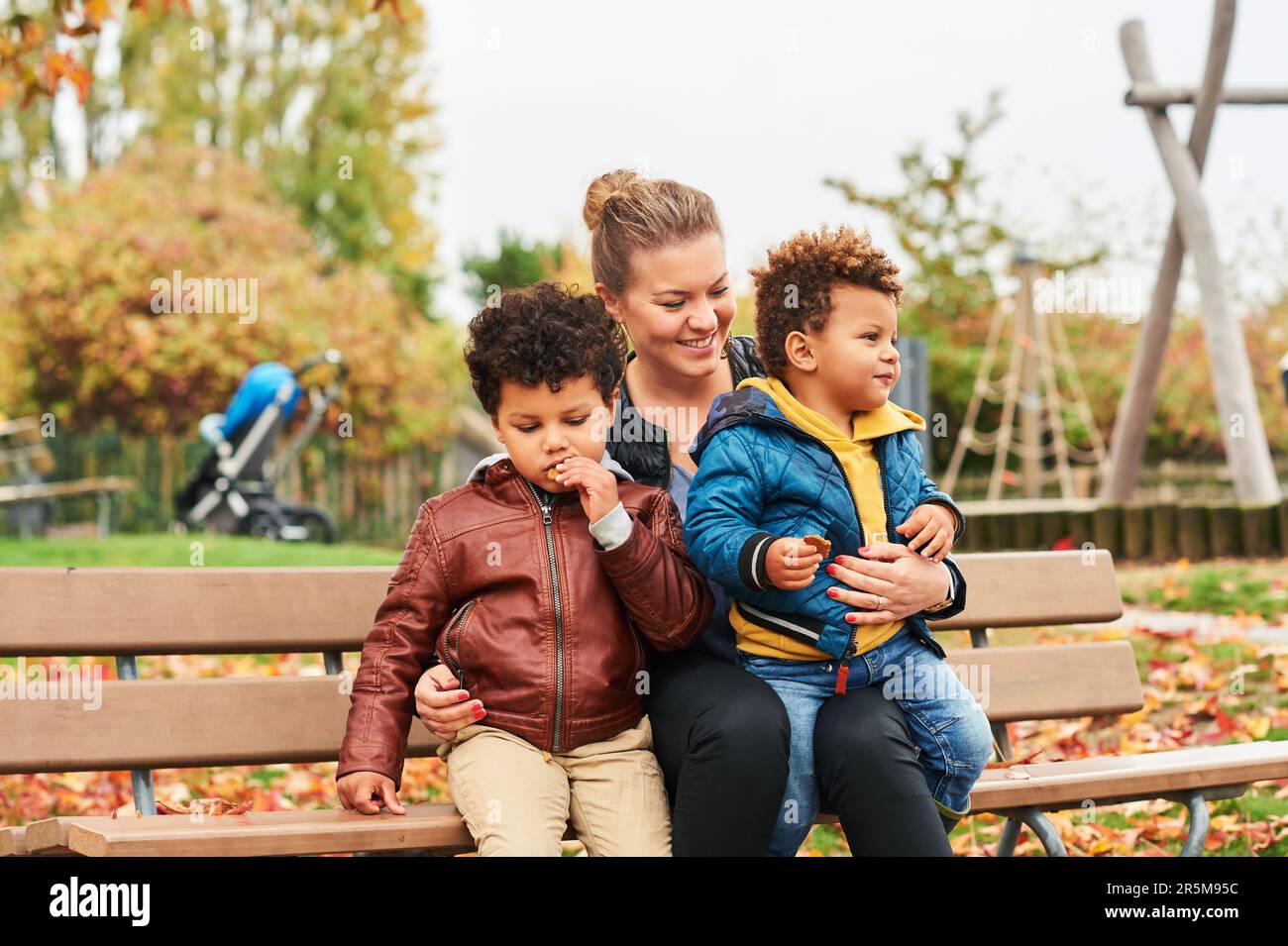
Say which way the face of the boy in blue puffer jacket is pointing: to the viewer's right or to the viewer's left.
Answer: to the viewer's right

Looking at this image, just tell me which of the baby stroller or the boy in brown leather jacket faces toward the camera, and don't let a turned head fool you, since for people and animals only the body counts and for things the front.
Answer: the boy in brown leather jacket

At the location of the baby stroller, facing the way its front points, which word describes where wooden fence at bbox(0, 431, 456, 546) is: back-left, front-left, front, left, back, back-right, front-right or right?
right

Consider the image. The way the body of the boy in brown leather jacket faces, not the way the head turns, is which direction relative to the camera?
toward the camera

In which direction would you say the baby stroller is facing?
to the viewer's left

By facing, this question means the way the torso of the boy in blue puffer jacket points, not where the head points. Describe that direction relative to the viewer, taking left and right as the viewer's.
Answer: facing the viewer and to the right of the viewer

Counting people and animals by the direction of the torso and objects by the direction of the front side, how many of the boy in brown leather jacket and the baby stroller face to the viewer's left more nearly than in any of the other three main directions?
1

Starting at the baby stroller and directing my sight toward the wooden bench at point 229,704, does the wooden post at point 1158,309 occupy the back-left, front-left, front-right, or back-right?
front-left

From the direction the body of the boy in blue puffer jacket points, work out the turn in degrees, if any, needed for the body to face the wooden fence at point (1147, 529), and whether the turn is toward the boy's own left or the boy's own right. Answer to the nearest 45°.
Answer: approximately 135° to the boy's own left

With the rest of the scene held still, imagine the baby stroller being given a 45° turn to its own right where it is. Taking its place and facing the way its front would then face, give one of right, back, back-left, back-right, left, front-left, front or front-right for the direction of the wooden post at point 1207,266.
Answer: back

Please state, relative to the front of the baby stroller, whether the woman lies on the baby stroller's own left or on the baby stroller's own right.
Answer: on the baby stroller's own left

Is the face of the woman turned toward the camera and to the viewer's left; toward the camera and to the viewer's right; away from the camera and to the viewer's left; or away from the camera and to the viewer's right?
toward the camera and to the viewer's right

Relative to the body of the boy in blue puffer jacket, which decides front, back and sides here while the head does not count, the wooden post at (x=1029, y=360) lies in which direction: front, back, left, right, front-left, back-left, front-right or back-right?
back-left
